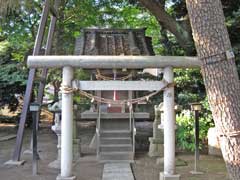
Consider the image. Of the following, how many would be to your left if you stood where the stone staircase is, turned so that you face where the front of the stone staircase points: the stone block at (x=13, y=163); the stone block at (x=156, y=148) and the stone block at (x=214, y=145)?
2

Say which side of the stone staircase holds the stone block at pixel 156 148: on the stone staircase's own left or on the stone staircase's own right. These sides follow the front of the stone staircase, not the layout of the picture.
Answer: on the stone staircase's own left

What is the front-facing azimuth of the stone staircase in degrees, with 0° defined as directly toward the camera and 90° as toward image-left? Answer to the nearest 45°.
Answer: approximately 0°

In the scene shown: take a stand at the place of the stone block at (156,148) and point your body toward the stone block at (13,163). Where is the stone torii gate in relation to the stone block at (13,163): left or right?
left

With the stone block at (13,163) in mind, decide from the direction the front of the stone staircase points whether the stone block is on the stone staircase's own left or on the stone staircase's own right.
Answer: on the stone staircase's own right

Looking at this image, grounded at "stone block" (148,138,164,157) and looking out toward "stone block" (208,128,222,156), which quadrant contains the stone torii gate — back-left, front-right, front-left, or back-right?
back-right

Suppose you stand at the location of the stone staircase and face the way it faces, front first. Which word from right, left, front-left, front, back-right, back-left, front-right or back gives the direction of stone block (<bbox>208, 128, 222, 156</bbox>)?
left

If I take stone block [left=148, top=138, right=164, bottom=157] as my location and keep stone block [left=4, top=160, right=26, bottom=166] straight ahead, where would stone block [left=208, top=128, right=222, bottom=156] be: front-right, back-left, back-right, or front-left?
back-left
